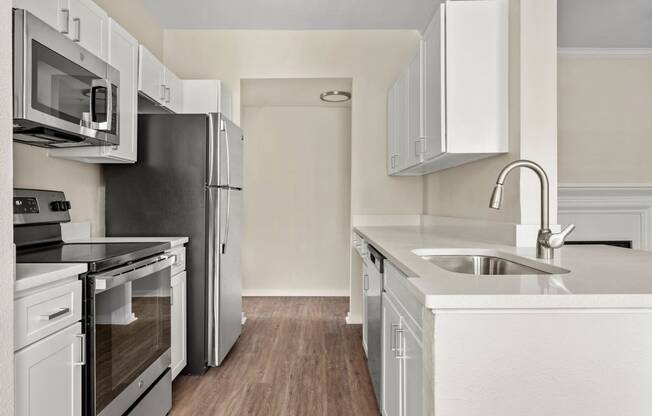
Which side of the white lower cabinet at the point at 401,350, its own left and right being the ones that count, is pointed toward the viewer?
left

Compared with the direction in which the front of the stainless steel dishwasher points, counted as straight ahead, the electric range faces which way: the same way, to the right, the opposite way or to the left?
the opposite way

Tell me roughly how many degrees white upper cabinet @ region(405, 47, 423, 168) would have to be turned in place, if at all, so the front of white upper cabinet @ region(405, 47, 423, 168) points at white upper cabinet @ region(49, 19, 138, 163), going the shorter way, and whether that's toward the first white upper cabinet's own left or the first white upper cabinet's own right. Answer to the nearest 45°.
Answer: approximately 45° to the first white upper cabinet's own left

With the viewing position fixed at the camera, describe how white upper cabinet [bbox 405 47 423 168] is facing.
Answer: facing to the left of the viewer

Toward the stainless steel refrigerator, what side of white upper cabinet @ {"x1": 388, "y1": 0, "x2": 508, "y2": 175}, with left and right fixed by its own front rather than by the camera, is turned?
front

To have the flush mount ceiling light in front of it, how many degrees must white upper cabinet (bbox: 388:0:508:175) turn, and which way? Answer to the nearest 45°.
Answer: approximately 45° to its right

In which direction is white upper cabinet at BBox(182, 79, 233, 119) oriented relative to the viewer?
to the viewer's right

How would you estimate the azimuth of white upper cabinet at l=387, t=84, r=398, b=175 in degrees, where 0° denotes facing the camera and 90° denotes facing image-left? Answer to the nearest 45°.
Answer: approximately 90°

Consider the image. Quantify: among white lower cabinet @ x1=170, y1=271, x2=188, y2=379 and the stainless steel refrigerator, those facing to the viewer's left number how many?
0
